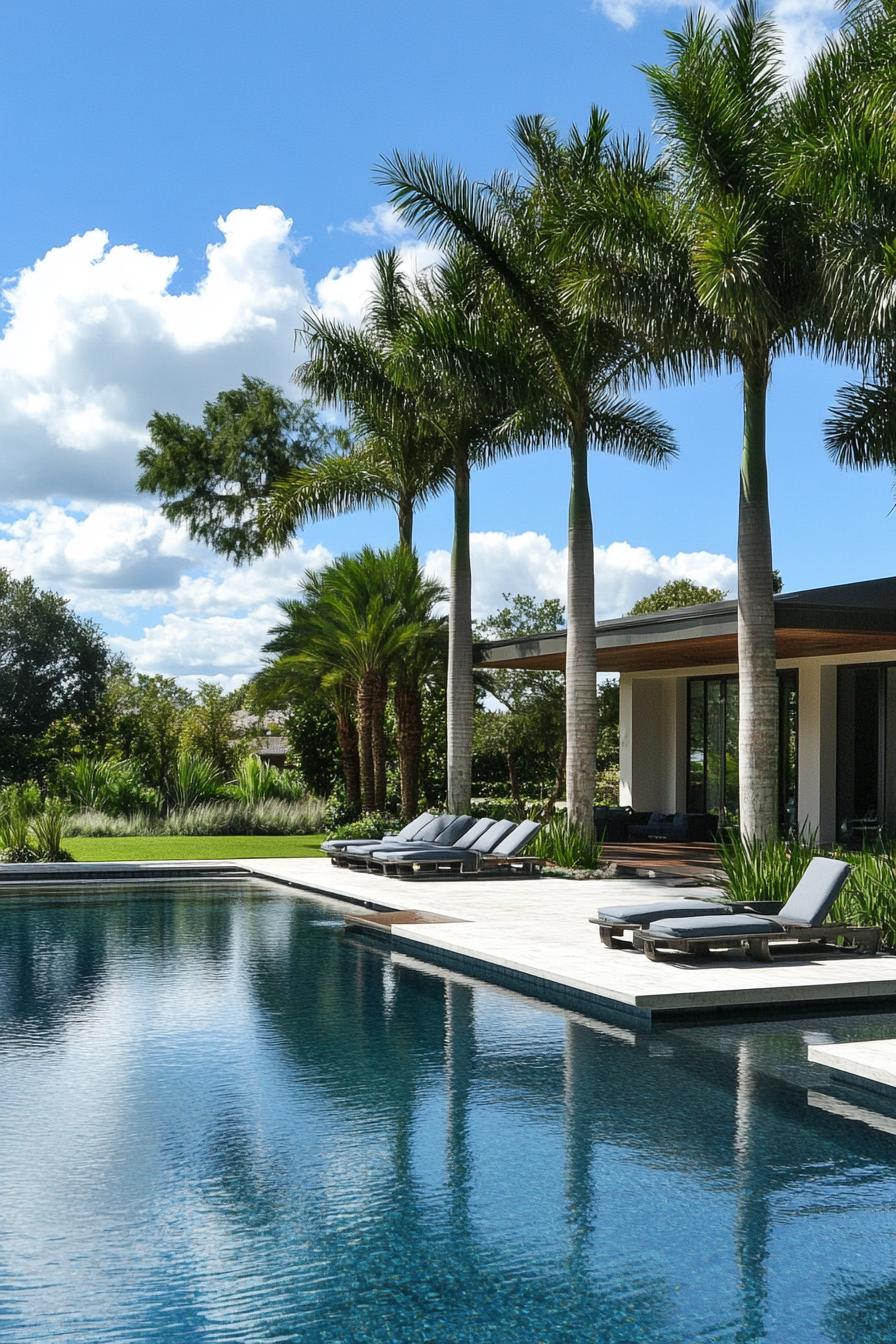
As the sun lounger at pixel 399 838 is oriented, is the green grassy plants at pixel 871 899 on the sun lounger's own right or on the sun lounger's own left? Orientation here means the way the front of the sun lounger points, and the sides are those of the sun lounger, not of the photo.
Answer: on the sun lounger's own left

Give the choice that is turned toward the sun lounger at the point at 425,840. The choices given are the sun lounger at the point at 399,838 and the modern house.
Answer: the modern house

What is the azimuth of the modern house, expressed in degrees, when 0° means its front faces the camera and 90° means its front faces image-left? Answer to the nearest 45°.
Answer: approximately 45°

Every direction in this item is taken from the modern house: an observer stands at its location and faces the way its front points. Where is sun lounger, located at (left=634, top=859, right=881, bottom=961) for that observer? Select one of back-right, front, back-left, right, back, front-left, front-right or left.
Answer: front-left

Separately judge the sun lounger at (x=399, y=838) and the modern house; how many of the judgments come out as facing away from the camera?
0

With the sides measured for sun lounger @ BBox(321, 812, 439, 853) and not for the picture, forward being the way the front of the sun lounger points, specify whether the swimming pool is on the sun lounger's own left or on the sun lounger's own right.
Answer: on the sun lounger's own left

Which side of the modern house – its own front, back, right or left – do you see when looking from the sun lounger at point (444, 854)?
front

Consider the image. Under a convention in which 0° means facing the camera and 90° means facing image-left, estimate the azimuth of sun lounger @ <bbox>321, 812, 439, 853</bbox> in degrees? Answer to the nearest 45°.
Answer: approximately 90°

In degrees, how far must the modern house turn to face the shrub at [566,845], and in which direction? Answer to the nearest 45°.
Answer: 0° — it already faces it

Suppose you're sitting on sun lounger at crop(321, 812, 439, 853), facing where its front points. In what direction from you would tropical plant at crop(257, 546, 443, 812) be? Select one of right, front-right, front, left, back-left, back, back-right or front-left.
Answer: right
